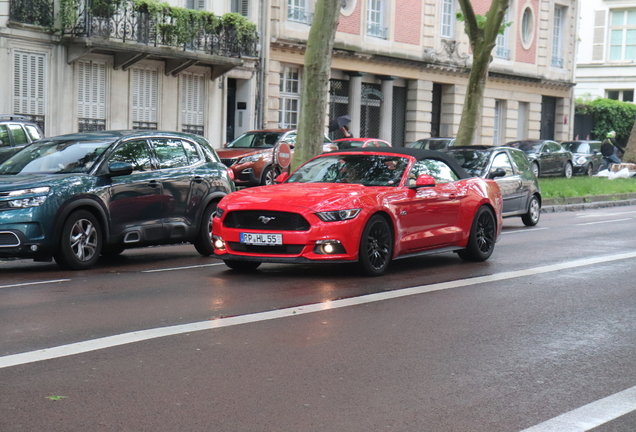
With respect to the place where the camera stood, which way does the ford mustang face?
facing the viewer and to the left of the viewer

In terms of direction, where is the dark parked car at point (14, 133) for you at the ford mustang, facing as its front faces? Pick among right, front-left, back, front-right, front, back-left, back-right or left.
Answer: right

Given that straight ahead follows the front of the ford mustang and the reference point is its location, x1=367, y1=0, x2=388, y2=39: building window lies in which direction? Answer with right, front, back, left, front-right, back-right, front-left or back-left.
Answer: back-right

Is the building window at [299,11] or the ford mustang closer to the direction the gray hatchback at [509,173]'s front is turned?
the ford mustang

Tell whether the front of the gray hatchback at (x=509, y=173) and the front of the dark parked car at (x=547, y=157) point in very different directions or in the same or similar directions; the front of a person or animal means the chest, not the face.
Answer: same or similar directions

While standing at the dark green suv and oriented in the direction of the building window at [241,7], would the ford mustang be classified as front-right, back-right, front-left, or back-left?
back-right

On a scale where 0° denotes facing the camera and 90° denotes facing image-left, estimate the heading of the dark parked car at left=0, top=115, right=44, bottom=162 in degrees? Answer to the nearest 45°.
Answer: approximately 45°

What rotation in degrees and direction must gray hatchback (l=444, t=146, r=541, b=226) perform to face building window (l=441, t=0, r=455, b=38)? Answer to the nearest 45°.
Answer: approximately 135° to its right

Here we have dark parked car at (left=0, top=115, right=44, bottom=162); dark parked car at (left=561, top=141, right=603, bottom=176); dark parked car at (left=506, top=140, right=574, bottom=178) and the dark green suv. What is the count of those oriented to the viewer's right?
0

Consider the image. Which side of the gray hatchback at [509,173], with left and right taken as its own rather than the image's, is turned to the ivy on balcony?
right

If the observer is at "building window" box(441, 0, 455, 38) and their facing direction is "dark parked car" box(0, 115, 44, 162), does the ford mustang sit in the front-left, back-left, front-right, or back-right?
front-left

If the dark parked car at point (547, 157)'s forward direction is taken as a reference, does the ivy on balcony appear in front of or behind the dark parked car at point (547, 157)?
in front

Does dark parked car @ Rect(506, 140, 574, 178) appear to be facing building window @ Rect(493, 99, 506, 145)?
no

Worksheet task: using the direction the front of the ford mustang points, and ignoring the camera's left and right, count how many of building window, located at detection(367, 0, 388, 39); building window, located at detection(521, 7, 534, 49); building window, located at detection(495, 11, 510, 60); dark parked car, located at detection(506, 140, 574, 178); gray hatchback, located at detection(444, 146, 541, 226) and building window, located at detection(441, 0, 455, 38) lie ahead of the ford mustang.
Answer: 0

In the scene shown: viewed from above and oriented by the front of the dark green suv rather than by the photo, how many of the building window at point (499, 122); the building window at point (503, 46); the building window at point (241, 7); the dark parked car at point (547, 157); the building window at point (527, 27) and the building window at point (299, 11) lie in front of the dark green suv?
0
